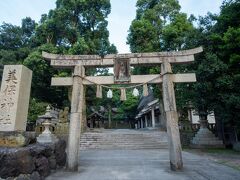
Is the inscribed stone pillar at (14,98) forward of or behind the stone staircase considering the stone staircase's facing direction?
forward

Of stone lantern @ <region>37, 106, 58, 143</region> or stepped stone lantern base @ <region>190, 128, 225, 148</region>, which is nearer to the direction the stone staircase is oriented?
the stone lantern

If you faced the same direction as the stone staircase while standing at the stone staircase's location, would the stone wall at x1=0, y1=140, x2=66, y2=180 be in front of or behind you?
in front

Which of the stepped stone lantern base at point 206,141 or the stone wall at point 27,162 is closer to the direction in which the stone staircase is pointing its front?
the stone wall

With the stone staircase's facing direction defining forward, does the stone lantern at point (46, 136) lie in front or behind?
in front

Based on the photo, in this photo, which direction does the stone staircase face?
toward the camera

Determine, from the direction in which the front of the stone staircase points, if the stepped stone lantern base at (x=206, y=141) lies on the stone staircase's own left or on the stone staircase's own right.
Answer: on the stone staircase's own left

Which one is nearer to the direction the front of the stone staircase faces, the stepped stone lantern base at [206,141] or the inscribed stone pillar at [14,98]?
the inscribed stone pillar
